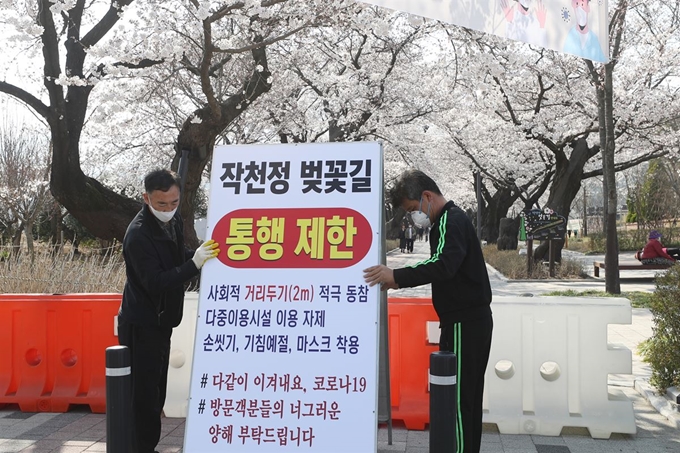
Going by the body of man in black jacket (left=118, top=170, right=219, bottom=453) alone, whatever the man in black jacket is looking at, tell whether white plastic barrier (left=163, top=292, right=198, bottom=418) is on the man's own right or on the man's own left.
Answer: on the man's own left

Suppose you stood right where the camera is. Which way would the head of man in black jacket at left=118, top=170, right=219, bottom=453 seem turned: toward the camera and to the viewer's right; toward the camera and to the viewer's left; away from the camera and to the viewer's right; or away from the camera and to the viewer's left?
toward the camera and to the viewer's right

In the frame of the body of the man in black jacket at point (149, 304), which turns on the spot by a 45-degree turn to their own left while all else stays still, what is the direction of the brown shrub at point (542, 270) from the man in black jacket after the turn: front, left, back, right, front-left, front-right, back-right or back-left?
front-left

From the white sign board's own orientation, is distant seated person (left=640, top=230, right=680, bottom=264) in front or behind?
behind

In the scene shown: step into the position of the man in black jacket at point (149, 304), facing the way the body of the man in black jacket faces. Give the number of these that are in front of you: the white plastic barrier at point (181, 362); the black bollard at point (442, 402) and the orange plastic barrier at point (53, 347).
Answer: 1

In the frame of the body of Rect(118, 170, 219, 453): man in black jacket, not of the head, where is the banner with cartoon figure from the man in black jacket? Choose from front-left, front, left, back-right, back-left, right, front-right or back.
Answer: front-left

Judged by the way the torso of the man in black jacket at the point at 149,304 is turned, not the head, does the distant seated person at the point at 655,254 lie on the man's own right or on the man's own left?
on the man's own left

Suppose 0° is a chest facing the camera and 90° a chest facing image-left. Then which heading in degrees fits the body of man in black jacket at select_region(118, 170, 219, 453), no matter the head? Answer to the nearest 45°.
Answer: approximately 315°

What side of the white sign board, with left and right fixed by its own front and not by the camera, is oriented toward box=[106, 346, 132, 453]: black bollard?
right

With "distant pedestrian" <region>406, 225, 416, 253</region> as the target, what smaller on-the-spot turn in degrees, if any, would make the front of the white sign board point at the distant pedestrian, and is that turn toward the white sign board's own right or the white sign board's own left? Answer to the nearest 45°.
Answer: approximately 180°

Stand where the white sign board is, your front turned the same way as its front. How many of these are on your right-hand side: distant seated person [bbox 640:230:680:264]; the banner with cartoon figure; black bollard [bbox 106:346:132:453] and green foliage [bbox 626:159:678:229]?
1

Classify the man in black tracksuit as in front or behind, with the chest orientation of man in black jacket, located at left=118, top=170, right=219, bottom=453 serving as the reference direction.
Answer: in front
